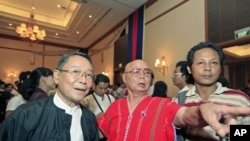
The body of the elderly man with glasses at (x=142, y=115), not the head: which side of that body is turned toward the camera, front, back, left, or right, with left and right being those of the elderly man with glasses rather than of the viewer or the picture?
front

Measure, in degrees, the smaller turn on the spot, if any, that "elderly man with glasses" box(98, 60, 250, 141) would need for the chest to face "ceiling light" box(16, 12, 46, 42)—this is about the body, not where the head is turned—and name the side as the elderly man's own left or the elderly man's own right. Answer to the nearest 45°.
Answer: approximately 135° to the elderly man's own right

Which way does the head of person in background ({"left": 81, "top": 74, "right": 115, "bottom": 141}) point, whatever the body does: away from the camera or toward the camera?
toward the camera

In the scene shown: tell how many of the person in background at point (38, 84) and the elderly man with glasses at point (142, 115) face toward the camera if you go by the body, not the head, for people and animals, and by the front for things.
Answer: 1

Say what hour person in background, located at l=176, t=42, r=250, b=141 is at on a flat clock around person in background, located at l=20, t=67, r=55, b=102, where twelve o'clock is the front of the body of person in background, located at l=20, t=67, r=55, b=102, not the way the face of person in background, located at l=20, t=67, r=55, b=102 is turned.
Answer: person in background, located at l=176, t=42, r=250, b=141 is roughly at 2 o'clock from person in background, located at l=20, t=67, r=55, b=102.

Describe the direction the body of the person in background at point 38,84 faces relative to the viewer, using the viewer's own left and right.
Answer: facing to the right of the viewer

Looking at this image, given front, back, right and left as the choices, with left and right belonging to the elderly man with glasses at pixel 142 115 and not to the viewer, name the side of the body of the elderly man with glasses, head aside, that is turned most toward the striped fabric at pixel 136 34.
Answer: back

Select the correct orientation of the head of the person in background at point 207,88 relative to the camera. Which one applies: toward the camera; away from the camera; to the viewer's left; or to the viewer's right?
toward the camera

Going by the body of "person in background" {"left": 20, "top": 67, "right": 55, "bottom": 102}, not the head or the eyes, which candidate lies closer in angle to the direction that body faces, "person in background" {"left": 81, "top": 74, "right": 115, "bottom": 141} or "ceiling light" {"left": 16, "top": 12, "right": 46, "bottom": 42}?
the person in background
